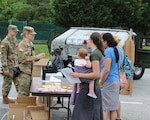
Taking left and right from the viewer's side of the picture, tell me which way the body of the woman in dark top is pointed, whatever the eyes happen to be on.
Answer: facing to the left of the viewer

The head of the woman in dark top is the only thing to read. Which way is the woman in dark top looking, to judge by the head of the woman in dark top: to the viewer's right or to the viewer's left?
to the viewer's left

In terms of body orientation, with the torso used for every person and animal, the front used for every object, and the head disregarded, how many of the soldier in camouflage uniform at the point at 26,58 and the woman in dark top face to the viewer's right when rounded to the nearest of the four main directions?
1

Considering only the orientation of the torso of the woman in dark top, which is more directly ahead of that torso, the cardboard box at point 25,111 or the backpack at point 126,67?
the cardboard box

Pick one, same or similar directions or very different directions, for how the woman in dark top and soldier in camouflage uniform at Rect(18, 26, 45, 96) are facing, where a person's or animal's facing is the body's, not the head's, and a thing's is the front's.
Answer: very different directions

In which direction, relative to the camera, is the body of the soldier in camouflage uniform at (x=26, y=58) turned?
to the viewer's right
